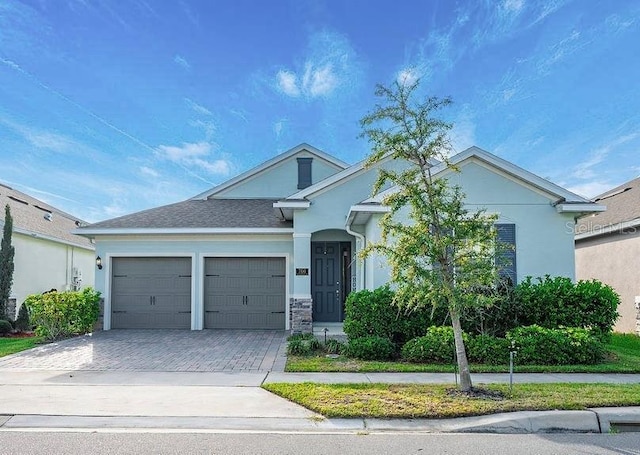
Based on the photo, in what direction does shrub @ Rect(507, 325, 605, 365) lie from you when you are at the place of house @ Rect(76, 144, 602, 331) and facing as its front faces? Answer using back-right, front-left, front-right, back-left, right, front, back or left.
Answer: front-left

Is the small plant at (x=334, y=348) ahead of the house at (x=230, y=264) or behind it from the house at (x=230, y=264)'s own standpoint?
ahead

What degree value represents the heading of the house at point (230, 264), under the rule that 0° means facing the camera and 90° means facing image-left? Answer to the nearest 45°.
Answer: approximately 0°

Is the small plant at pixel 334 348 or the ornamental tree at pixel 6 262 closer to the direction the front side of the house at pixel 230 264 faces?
the small plant

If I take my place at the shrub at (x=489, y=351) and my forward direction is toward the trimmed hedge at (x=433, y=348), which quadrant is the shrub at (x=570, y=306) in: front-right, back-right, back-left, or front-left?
back-right

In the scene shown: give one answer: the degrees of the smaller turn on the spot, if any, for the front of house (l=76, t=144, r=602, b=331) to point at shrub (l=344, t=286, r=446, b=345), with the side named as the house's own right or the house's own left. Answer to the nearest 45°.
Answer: approximately 45° to the house's own left

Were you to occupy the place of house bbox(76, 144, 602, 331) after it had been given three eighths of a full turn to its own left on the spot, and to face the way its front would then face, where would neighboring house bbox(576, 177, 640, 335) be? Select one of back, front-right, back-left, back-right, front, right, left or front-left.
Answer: front-right

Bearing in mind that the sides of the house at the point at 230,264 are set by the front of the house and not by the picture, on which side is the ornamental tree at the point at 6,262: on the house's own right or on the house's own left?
on the house's own right

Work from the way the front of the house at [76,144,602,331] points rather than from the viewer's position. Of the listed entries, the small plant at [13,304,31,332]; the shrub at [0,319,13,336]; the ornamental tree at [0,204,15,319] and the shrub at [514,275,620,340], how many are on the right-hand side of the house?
3

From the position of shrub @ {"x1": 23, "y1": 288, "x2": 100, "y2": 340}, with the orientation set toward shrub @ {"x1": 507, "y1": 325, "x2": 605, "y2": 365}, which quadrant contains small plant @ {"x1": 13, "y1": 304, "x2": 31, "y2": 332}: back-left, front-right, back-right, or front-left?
back-left

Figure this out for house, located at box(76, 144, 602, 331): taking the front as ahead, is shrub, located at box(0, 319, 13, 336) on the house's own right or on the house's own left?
on the house's own right

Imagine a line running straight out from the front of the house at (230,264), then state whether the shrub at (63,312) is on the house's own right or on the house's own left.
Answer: on the house's own right

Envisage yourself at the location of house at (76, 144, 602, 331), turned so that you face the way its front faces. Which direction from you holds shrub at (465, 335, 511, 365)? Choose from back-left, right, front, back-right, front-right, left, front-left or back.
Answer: front-left
